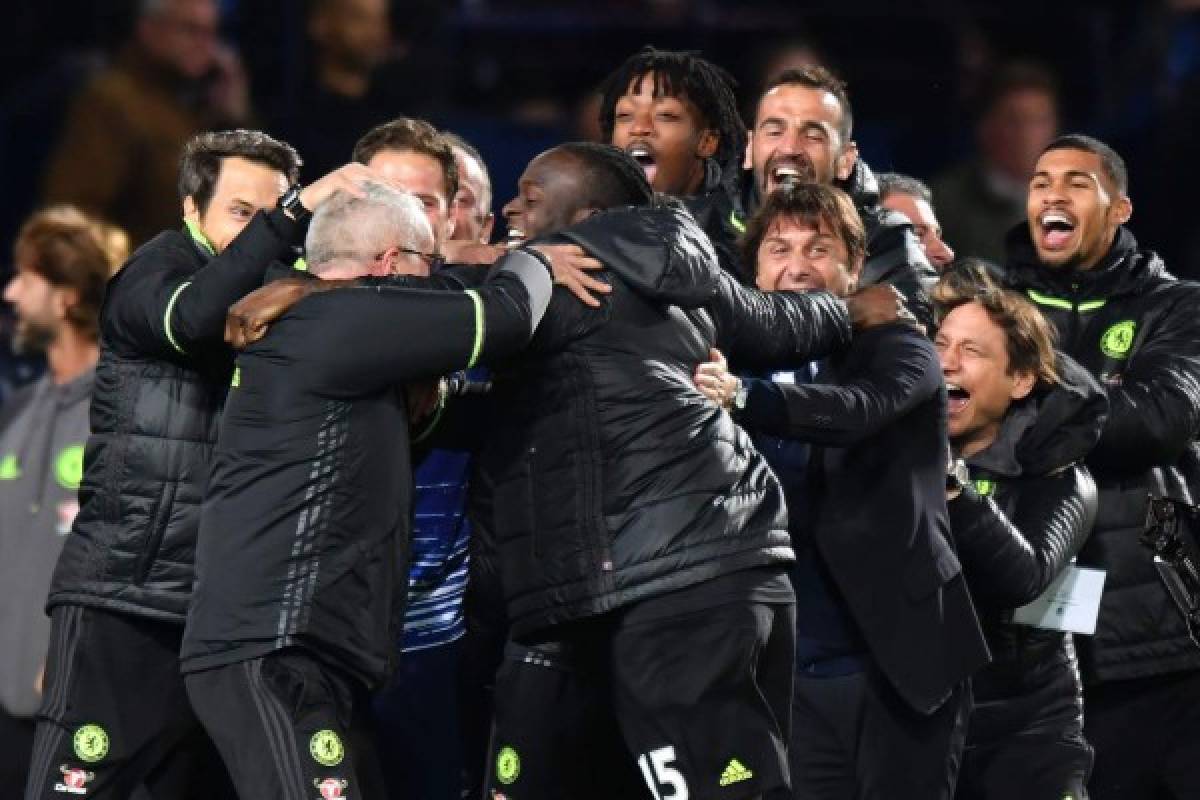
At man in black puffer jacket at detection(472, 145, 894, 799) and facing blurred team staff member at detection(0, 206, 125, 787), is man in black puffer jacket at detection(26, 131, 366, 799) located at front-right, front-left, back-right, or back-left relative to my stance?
front-left

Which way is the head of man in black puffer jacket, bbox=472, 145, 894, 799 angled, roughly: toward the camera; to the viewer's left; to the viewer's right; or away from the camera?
to the viewer's left

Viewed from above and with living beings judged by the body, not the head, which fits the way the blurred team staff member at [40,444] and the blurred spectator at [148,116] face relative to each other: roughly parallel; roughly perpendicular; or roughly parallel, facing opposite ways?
roughly perpendicular

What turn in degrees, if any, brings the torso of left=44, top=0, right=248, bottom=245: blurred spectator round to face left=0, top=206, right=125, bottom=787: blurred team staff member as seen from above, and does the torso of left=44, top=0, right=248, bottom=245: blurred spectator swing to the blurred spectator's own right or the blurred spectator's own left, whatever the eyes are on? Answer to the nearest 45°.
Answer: approximately 45° to the blurred spectator's own right

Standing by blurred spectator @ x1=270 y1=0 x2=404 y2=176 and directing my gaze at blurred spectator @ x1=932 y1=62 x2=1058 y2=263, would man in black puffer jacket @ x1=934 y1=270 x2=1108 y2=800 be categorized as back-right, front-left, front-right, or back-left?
front-right

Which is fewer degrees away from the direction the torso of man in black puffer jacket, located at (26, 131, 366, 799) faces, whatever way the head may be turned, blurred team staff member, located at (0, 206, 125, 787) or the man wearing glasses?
the man wearing glasses

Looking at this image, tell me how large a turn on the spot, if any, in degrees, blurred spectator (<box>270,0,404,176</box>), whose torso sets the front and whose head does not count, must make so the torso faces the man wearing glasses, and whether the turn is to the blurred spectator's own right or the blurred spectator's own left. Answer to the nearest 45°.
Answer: approximately 45° to the blurred spectator's own right

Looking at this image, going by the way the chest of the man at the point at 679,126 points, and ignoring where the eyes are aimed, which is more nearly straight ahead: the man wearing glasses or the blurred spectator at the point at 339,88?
the man wearing glasses

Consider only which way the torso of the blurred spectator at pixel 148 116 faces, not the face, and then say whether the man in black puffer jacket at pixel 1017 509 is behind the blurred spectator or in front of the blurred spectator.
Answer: in front

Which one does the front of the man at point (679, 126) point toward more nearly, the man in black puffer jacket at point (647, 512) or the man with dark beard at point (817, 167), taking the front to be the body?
the man in black puffer jacket

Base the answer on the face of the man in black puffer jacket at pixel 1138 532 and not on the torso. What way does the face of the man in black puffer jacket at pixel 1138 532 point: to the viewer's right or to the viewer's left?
to the viewer's left
